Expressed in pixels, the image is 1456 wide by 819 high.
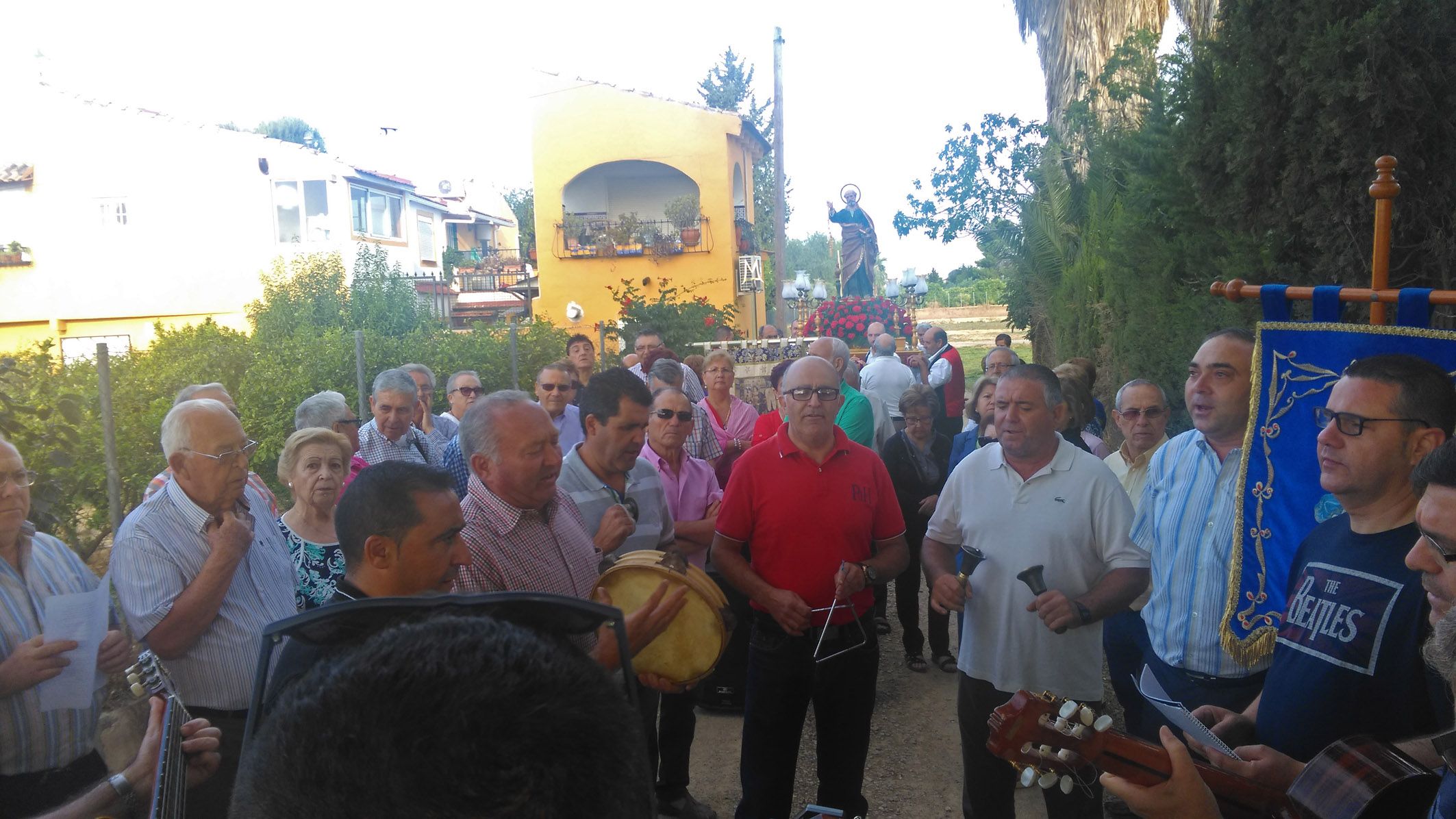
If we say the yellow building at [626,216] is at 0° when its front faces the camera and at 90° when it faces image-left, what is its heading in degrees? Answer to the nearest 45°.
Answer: approximately 0°

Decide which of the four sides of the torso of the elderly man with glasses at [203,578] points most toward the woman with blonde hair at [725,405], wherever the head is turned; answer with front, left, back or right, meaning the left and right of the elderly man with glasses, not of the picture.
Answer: left

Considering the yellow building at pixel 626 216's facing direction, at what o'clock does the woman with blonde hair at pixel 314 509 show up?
The woman with blonde hair is roughly at 12 o'clock from the yellow building.

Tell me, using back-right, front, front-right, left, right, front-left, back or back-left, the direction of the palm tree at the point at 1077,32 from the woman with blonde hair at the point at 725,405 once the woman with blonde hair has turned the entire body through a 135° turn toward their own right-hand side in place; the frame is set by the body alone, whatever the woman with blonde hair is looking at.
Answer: right

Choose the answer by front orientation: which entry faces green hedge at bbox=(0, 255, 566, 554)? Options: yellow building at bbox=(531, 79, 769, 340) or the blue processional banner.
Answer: the yellow building

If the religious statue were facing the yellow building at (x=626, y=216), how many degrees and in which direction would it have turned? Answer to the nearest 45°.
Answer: approximately 135° to its right

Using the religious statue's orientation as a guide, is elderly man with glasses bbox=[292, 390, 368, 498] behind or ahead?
ahead

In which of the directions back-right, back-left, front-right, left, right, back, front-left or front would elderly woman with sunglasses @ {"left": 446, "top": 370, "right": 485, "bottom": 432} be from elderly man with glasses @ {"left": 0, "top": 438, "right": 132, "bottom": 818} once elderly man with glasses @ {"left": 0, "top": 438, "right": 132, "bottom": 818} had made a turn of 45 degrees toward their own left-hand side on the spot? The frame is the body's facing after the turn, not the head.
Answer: front-left

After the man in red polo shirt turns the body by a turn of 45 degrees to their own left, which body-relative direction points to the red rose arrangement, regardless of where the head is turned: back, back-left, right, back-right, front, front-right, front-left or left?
back-left

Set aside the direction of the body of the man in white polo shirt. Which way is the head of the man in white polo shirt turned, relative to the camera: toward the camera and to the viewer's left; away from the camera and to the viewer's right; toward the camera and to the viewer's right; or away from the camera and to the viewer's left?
toward the camera and to the viewer's left

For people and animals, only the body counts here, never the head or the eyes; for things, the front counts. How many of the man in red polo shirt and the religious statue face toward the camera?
2

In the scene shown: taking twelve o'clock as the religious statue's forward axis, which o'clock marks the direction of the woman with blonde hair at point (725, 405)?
The woman with blonde hair is roughly at 12 o'clock from the religious statue.
